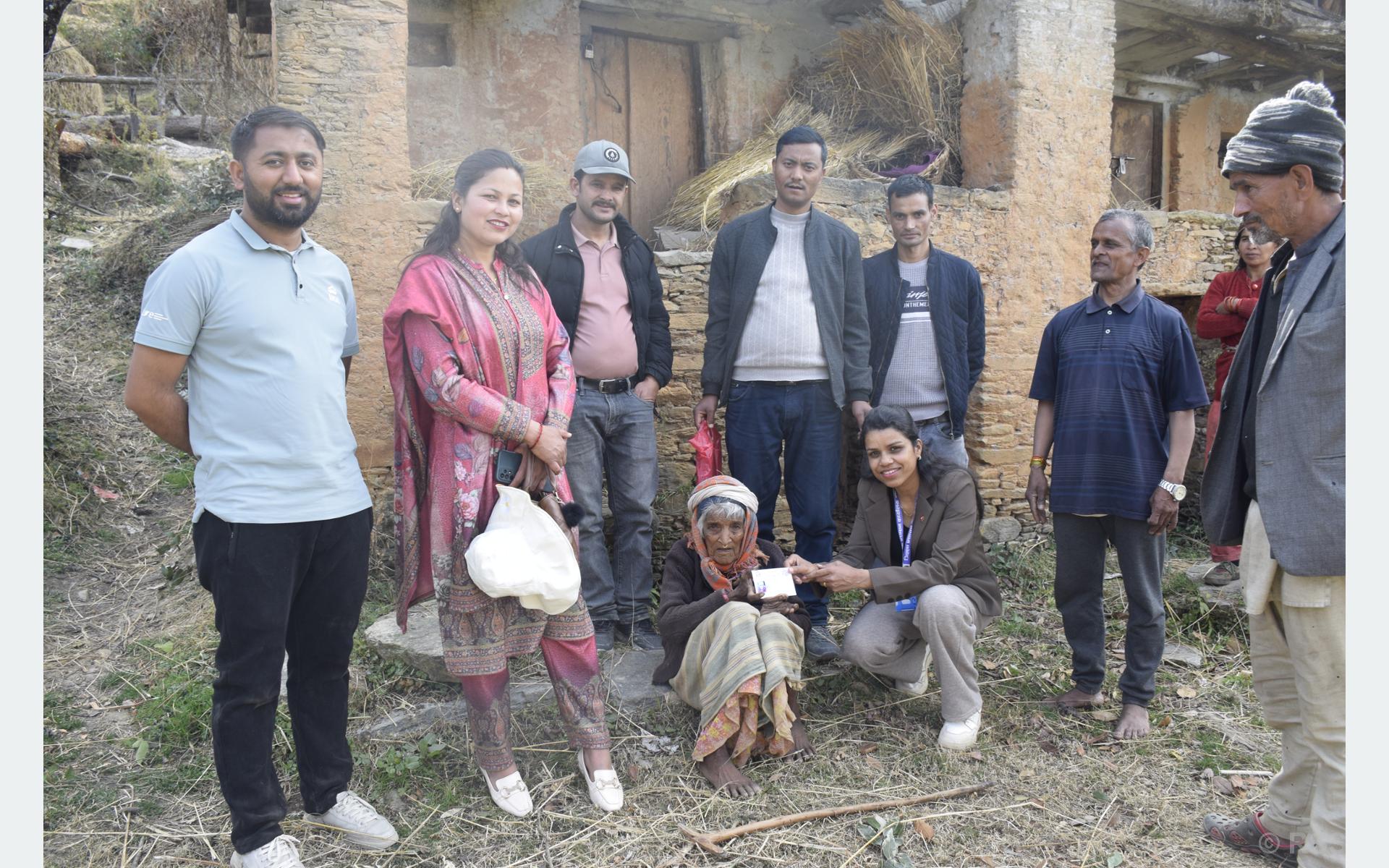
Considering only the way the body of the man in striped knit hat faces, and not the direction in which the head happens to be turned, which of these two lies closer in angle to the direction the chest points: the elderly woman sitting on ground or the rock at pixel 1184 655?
the elderly woman sitting on ground

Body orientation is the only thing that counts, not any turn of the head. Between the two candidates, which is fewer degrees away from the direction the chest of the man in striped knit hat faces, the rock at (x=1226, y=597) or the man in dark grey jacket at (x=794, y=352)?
the man in dark grey jacket

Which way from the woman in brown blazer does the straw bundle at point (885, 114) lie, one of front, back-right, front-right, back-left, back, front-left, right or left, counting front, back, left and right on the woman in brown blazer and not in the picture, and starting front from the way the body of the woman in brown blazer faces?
back-right

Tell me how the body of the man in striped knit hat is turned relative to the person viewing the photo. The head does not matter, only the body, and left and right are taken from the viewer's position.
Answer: facing to the left of the viewer

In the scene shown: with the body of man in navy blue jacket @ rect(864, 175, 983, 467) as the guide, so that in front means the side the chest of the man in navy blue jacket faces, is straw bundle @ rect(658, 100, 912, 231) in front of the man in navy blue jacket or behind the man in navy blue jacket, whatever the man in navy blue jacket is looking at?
behind

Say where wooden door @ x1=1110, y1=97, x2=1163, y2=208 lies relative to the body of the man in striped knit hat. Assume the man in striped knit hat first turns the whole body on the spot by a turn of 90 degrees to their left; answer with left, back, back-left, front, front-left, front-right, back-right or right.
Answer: back

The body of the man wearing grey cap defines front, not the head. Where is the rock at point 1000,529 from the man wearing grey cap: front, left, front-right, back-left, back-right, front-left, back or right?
back-left

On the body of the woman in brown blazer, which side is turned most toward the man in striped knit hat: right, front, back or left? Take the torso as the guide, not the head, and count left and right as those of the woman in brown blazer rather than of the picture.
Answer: left

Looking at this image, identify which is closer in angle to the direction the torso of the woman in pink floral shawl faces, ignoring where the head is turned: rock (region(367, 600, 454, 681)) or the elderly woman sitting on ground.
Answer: the elderly woman sitting on ground

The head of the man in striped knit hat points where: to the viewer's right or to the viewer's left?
to the viewer's left
